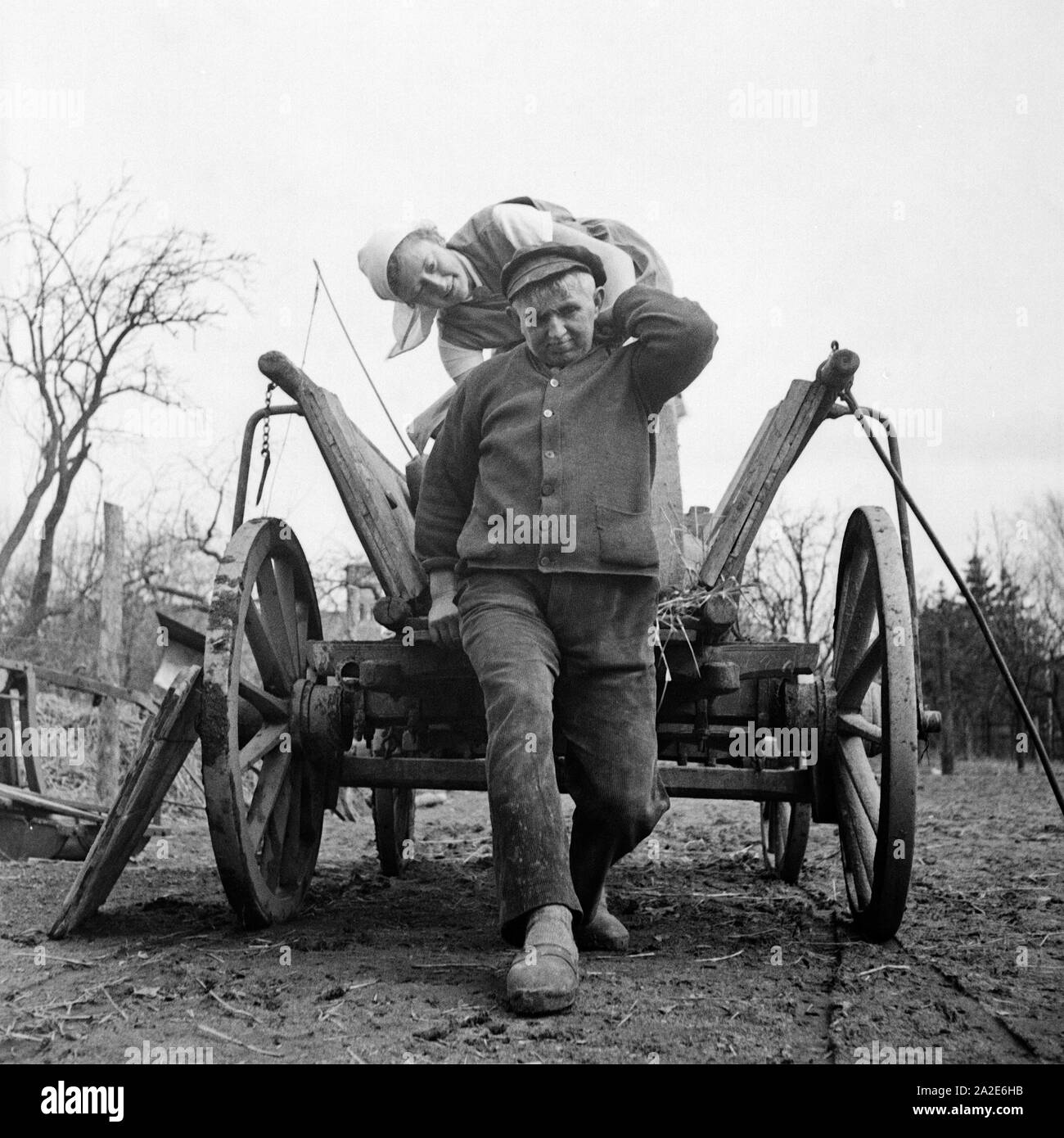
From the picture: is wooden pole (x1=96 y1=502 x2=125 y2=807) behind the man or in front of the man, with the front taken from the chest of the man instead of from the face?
behind

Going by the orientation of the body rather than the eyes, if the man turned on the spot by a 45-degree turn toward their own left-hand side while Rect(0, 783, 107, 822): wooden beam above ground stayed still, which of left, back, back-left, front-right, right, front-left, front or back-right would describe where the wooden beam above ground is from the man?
back

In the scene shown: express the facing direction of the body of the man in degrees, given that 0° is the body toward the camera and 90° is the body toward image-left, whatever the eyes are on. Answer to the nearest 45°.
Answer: approximately 0°

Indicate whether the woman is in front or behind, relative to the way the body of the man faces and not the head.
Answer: behind

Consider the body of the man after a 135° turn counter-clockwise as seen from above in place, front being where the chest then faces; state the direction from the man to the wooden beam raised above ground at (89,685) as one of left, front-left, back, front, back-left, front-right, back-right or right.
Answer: left

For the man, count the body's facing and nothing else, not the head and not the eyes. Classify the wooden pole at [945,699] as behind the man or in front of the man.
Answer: behind
